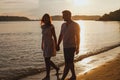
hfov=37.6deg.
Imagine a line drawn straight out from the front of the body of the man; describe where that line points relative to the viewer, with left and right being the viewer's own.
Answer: facing the viewer and to the left of the viewer

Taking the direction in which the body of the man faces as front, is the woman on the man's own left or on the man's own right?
on the man's own right
